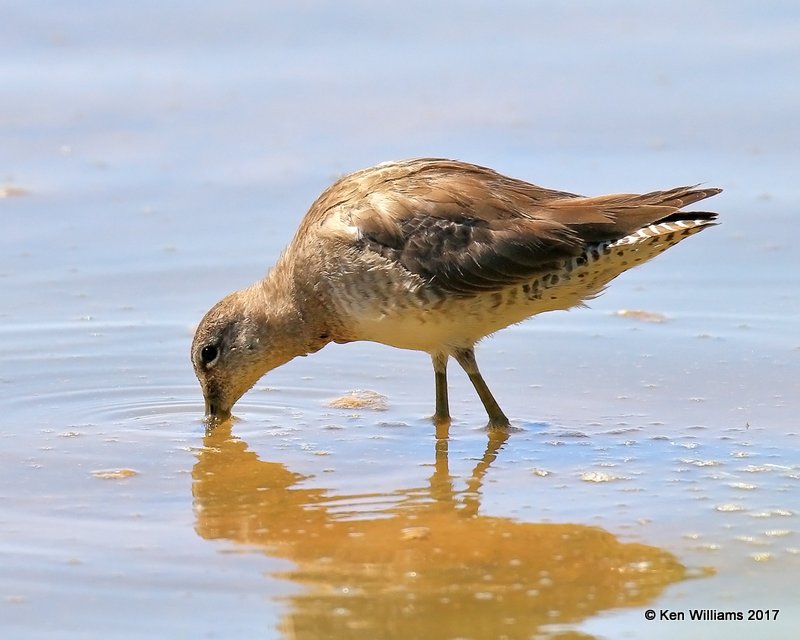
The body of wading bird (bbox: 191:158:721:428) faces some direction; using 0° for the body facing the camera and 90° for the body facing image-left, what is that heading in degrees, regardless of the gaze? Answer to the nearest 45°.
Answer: approximately 90°
